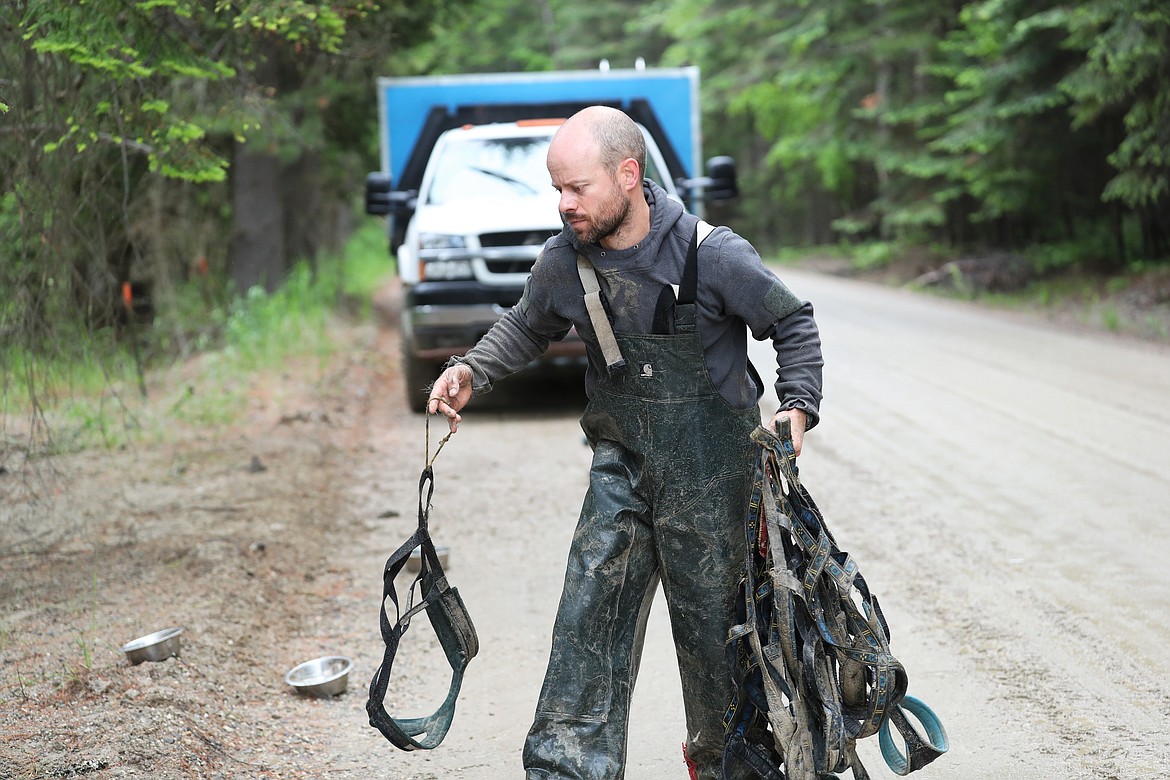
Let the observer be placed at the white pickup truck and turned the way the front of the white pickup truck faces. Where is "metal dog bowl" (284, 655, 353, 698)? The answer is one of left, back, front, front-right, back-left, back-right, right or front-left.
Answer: front

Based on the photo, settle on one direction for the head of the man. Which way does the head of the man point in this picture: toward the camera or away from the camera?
toward the camera

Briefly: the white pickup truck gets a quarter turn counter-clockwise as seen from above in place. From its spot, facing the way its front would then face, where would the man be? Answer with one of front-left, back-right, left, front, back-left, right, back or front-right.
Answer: right

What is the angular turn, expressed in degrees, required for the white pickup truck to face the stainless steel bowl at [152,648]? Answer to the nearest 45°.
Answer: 0° — it already faces it

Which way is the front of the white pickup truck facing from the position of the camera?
facing the viewer
